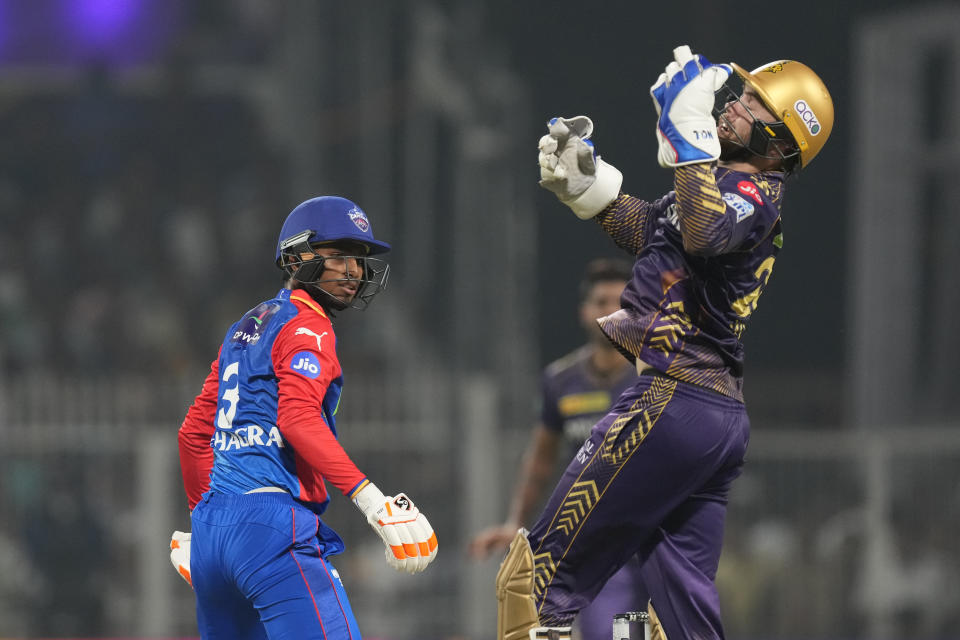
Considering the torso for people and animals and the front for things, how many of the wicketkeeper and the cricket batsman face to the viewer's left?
1

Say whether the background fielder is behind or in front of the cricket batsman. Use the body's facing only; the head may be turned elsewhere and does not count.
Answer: in front

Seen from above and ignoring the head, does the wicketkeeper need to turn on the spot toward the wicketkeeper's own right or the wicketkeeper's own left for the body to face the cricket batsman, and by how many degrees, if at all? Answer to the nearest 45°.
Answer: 0° — they already face them

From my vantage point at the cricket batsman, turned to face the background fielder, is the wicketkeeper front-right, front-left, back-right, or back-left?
front-right

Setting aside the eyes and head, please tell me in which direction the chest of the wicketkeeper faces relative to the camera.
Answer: to the viewer's left

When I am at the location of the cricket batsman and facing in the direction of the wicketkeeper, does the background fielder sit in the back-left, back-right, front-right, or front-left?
front-left

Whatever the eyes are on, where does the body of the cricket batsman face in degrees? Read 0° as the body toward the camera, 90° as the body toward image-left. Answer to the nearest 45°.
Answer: approximately 225°

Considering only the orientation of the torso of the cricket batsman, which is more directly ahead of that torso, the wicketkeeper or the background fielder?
the background fielder

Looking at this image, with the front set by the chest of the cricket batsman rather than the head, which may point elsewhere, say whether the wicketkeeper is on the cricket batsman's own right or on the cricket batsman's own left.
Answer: on the cricket batsman's own right

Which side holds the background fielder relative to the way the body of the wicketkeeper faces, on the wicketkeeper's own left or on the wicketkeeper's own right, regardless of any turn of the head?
on the wicketkeeper's own right
